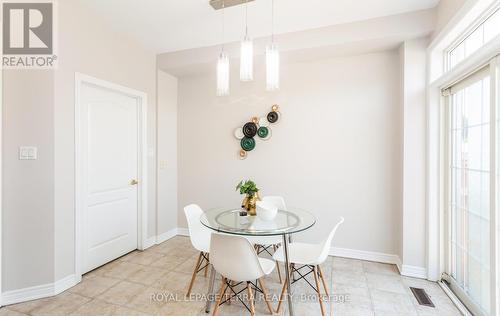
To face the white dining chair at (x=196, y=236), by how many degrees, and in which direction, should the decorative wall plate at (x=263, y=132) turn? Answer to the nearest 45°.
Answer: approximately 45° to its right

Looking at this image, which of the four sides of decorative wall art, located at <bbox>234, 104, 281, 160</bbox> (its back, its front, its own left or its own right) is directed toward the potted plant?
front

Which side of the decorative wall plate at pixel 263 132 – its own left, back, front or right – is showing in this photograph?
front

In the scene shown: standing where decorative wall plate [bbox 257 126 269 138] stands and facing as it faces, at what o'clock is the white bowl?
The white bowl is roughly at 12 o'clock from the decorative wall plate.

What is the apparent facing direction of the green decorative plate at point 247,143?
toward the camera

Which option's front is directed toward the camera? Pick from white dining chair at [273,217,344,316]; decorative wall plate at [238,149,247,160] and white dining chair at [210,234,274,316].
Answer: the decorative wall plate

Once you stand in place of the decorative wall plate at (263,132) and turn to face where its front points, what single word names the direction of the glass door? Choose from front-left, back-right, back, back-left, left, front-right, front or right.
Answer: front-left

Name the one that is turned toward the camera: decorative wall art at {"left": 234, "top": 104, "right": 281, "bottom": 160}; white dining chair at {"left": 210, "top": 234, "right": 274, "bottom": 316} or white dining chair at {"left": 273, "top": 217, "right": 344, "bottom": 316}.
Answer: the decorative wall art

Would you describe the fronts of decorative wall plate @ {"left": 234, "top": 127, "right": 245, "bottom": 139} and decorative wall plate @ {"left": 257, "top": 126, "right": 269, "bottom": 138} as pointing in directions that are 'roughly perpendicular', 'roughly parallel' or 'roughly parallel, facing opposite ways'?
roughly parallel

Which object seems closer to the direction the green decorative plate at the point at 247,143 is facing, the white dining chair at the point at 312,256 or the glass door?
the white dining chair

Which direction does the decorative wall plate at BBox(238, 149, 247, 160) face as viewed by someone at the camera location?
facing the viewer

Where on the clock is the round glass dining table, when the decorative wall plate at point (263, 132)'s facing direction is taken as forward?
The round glass dining table is roughly at 12 o'clock from the decorative wall plate.

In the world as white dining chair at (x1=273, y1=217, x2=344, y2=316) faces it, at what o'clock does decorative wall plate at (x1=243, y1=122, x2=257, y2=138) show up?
The decorative wall plate is roughly at 2 o'clock from the white dining chair.

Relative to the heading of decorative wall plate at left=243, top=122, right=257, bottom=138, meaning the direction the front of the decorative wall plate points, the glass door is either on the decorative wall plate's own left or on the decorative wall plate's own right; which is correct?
on the decorative wall plate's own left

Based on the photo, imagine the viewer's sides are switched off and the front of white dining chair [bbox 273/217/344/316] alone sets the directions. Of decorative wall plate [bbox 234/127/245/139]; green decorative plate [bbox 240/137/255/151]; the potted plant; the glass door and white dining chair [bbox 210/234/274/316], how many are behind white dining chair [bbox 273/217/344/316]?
1

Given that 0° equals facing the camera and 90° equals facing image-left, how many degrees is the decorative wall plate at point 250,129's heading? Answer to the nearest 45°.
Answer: approximately 0°

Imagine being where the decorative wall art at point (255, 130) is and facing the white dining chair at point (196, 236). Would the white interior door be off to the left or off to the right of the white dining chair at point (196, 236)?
right

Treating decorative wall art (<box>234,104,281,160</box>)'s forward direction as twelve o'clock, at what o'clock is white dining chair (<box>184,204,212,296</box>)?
The white dining chair is roughly at 1 o'clock from the decorative wall art.

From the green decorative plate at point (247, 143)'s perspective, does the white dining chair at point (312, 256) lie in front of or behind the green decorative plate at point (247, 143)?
in front

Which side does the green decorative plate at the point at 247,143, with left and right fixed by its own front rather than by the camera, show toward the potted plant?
front

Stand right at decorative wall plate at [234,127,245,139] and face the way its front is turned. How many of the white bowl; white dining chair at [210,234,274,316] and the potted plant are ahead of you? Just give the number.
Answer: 3

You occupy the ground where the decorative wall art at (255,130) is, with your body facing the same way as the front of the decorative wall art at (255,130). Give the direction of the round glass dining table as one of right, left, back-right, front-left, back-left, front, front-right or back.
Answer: front
